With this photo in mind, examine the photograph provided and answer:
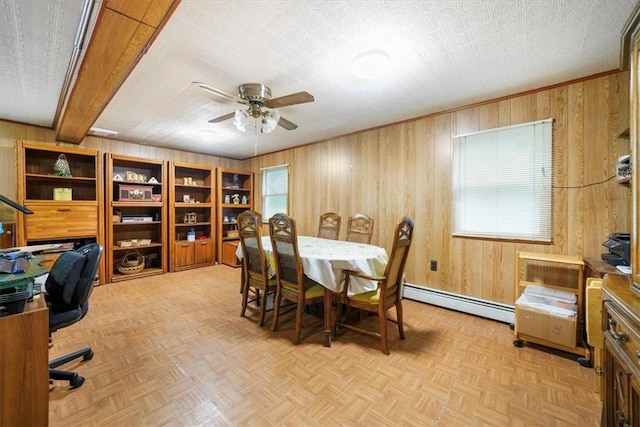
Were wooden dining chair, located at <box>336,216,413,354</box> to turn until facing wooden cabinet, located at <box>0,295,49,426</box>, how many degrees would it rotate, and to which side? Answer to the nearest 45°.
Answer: approximately 90° to its left

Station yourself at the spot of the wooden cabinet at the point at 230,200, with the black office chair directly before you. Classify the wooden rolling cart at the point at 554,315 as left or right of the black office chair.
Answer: left

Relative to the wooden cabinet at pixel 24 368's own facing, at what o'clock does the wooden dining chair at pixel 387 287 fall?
The wooden dining chair is roughly at 1 o'clock from the wooden cabinet.

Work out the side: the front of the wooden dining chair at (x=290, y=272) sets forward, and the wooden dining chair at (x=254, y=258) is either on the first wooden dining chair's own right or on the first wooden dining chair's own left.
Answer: on the first wooden dining chair's own left

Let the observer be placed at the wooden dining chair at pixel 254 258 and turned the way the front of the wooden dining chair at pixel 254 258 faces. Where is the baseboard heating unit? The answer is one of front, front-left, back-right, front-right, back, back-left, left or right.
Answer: front-right

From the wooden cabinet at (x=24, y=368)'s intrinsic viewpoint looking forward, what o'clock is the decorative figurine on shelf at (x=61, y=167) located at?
The decorative figurine on shelf is roughly at 9 o'clock from the wooden cabinet.

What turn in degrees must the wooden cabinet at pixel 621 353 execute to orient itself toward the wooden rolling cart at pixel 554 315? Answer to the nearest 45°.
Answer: approximately 135° to its right

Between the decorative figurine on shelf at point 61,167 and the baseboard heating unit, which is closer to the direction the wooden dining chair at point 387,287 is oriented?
the decorative figurine on shelf

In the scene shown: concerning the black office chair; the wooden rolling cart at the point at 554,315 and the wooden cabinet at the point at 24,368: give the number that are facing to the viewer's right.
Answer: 1

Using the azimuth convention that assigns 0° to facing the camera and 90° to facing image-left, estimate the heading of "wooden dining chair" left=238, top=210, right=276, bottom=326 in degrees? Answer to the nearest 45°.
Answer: approximately 225°

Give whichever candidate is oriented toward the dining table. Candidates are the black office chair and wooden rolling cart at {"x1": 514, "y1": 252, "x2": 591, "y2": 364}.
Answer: the wooden rolling cart

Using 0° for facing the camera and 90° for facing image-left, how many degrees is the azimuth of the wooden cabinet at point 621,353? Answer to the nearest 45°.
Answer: approximately 45°

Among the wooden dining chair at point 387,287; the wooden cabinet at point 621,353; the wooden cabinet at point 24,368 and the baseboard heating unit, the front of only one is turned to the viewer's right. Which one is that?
the wooden cabinet at point 24,368

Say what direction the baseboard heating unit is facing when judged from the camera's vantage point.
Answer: facing the viewer and to the left of the viewer

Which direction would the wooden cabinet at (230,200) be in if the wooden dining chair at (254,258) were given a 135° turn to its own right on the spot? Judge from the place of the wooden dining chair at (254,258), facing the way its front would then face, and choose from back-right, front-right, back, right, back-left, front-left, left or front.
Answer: back

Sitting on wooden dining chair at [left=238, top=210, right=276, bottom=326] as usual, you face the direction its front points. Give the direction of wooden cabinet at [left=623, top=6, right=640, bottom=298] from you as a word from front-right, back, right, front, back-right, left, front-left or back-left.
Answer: right
